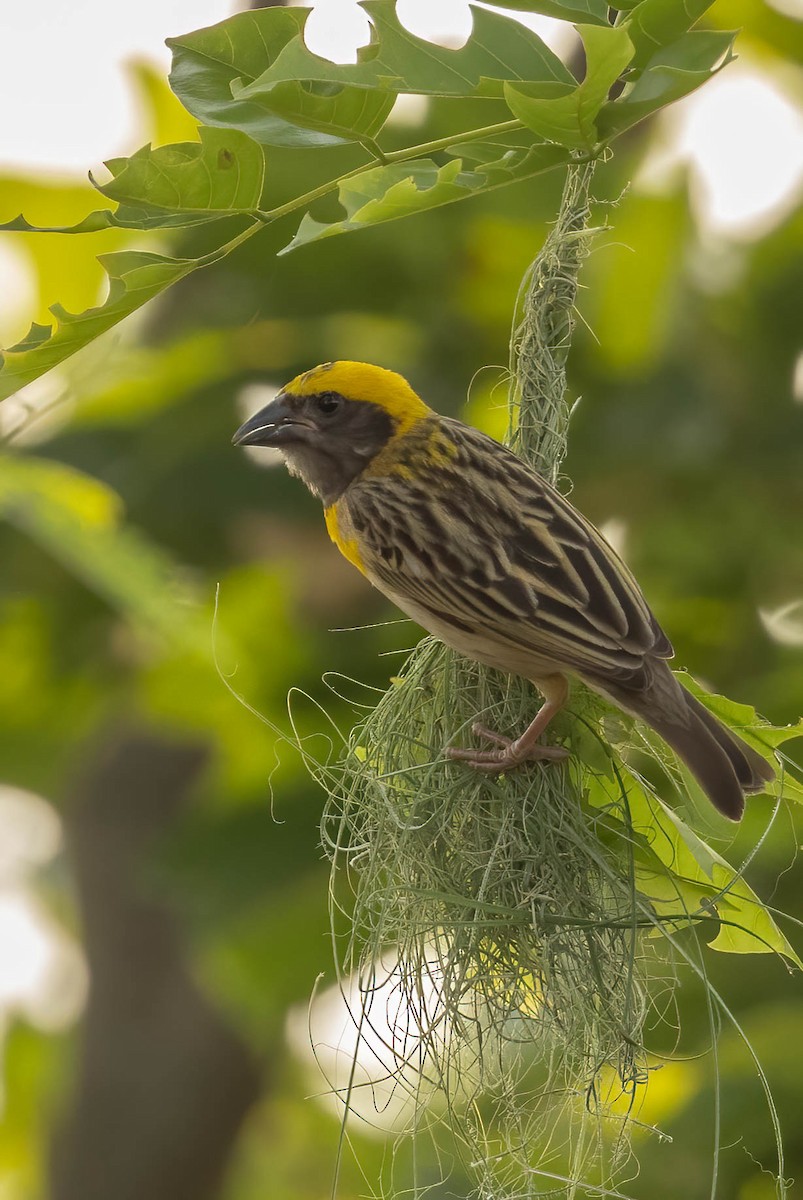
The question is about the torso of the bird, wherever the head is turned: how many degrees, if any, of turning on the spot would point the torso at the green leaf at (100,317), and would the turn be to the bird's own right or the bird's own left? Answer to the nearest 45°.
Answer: approximately 45° to the bird's own left

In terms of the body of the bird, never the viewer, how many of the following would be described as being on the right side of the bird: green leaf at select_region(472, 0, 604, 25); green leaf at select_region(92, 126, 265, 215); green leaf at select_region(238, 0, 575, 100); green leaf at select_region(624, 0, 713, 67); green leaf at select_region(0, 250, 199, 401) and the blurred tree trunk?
1

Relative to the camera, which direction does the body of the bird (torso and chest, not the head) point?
to the viewer's left

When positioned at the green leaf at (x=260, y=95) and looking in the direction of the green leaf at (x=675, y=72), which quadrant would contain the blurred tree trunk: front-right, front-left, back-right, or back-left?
back-left

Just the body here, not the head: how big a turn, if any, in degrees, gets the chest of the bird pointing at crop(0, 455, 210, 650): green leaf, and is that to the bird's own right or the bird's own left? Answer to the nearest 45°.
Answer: approximately 45° to the bird's own right

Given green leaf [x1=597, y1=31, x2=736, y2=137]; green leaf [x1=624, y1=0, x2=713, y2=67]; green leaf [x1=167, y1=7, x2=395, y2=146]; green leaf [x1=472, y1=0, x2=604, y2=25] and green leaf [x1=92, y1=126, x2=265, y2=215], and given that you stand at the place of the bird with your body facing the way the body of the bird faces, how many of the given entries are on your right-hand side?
0

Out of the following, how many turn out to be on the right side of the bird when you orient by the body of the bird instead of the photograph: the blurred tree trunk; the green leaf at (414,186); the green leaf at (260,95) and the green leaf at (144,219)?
1

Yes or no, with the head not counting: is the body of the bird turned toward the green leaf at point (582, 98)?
no

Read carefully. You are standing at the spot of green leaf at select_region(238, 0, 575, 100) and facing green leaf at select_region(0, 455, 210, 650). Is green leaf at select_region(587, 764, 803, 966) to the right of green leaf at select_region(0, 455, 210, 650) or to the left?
right

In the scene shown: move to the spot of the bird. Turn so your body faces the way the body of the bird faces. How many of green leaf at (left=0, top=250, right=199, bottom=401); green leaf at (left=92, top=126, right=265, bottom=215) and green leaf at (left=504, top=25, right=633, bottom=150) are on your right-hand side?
0

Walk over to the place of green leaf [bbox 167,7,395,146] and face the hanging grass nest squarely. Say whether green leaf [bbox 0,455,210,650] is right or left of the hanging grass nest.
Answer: left

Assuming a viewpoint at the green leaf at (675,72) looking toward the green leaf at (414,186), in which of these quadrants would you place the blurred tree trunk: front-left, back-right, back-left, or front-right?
front-right
